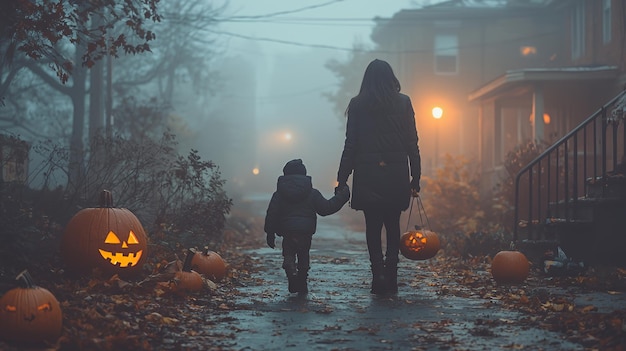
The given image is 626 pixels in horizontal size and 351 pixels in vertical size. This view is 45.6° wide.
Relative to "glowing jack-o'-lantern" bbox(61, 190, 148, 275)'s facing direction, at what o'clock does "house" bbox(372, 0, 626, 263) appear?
The house is roughly at 9 o'clock from the glowing jack-o'-lantern.

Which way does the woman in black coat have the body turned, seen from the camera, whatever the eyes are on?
away from the camera

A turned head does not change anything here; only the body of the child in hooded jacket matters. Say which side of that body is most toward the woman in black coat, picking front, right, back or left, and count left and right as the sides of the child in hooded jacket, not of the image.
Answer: right

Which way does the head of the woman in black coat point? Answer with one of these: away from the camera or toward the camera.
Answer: away from the camera

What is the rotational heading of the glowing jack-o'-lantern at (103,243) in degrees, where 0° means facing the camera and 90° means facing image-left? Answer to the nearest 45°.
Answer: approximately 315°

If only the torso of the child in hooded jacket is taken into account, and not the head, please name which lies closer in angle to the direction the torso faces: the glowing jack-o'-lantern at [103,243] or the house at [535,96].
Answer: the house

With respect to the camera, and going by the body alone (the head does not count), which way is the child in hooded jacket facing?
away from the camera

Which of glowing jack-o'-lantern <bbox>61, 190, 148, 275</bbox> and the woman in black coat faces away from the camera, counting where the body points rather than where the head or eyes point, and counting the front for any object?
the woman in black coat

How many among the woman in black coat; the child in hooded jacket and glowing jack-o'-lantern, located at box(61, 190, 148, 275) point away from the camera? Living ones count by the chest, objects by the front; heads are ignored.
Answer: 2

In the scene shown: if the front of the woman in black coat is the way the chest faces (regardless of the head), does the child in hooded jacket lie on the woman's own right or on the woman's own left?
on the woman's own left

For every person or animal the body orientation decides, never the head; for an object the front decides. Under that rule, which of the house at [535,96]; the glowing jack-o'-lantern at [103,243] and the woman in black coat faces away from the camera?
the woman in black coat

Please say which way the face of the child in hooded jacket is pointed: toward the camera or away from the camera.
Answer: away from the camera
